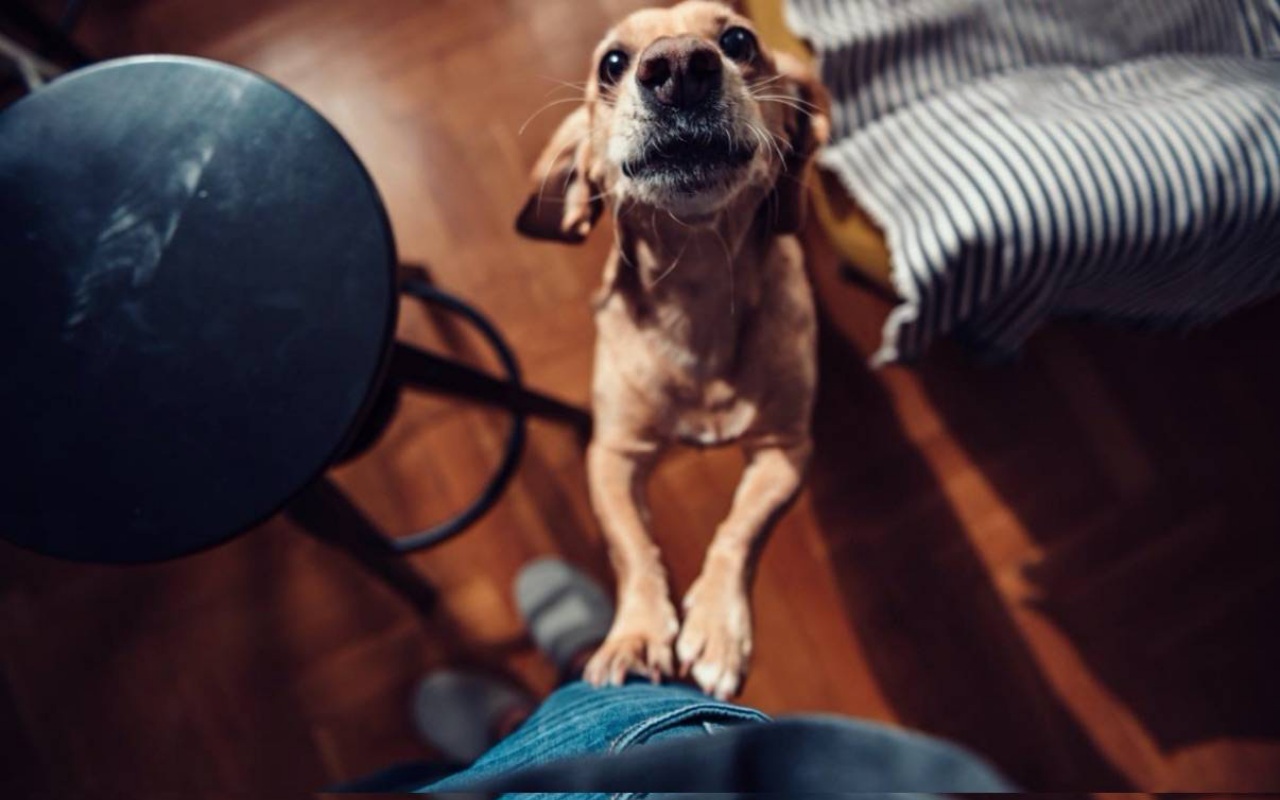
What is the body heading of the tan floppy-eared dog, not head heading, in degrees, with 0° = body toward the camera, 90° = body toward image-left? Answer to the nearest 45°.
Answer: approximately 0°
